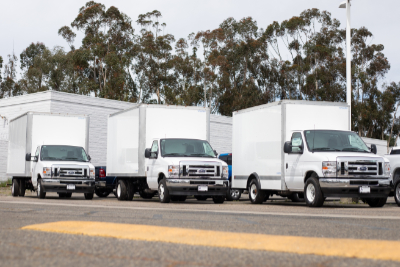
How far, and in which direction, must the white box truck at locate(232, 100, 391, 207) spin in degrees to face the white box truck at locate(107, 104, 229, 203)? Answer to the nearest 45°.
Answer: approximately 135° to its right

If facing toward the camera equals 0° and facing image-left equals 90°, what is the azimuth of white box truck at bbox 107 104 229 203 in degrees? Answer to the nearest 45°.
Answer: approximately 315°

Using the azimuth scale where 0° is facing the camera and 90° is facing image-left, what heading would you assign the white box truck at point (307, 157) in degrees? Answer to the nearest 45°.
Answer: approximately 315°

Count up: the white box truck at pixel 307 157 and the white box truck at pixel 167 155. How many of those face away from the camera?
0

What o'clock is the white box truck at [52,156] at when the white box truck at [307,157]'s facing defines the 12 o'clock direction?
the white box truck at [52,156] is roughly at 5 o'clock from the white box truck at [307,157].
